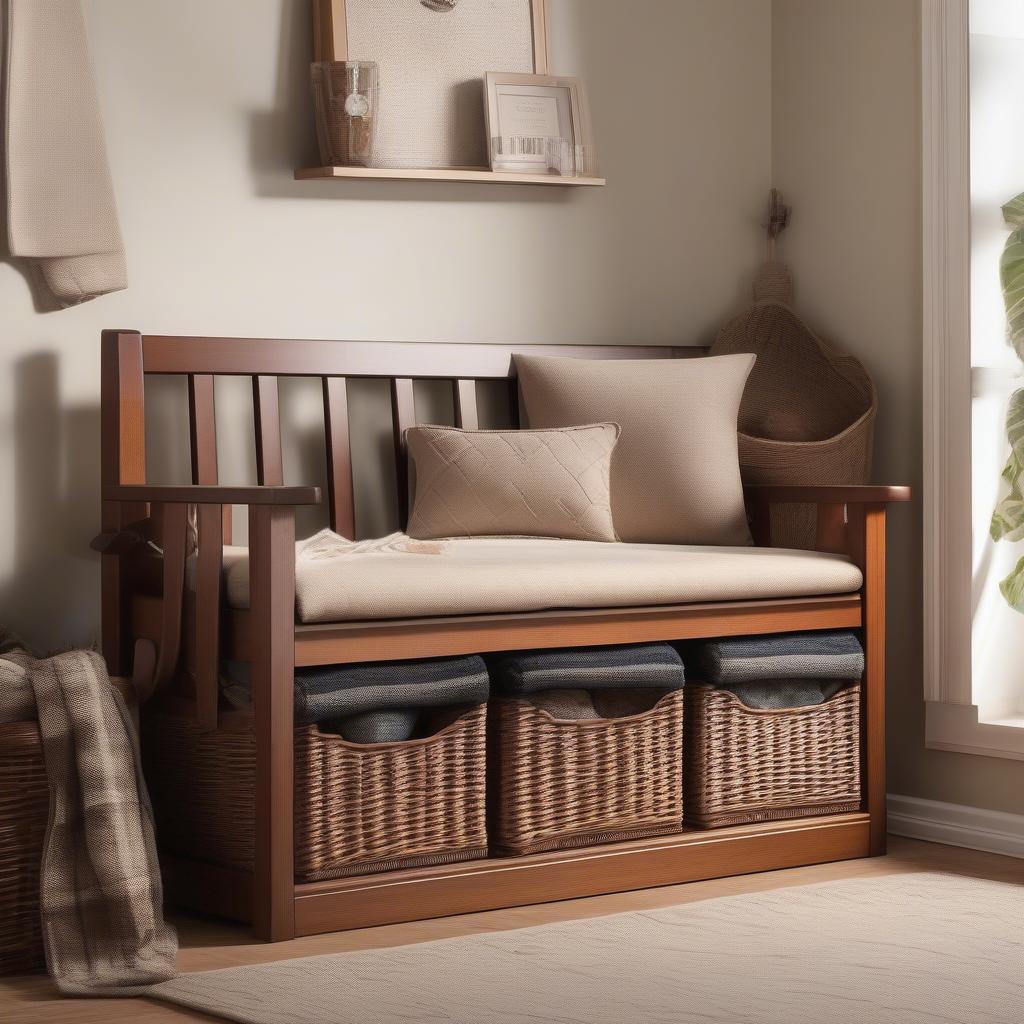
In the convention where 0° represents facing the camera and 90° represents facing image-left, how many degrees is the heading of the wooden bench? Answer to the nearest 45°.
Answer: approximately 315°

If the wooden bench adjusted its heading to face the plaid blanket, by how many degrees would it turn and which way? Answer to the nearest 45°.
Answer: approximately 90° to its right

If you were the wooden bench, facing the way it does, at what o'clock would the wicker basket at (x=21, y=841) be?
The wicker basket is roughly at 3 o'clock from the wooden bench.

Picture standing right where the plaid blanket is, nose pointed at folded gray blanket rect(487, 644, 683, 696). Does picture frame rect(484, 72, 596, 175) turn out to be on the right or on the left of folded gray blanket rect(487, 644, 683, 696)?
left

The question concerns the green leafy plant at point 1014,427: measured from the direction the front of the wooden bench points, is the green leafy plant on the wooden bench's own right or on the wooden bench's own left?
on the wooden bench's own left
